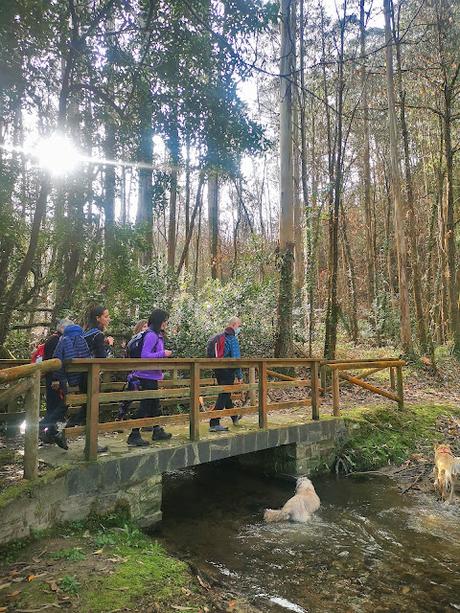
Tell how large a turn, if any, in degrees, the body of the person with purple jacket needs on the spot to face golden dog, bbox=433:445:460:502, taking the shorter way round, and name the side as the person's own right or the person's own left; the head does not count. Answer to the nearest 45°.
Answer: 0° — they already face it

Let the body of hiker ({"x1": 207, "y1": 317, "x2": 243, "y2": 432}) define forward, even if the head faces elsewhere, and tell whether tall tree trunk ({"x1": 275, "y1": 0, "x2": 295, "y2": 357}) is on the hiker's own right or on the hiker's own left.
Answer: on the hiker's own left

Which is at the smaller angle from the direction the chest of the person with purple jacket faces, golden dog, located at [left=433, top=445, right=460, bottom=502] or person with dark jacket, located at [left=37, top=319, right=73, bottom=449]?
the golden dog

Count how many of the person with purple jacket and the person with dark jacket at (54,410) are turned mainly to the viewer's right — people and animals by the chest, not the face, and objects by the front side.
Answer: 2

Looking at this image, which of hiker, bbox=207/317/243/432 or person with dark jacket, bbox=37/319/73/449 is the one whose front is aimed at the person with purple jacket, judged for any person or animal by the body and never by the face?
the person with dark jacket

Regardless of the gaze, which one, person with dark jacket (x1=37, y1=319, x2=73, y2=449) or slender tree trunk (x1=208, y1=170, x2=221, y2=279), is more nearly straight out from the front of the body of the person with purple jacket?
the slender tree trunk

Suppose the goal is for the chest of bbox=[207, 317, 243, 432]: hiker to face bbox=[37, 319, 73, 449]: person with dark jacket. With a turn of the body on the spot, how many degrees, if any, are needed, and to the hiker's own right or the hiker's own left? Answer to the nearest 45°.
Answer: approximately 135° to the hiker's own right

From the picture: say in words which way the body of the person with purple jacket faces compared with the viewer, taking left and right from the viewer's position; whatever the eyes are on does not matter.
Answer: facing to the right of the viewer

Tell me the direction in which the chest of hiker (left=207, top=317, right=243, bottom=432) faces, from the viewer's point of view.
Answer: to the viewer's right

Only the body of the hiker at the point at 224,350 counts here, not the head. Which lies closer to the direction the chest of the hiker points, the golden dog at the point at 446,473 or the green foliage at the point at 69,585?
the golden dog

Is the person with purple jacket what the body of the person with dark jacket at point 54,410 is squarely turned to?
yes

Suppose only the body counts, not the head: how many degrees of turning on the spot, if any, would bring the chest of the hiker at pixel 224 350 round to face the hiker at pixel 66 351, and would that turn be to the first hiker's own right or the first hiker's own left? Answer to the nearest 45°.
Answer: approximately 135° to the first hiker's own right

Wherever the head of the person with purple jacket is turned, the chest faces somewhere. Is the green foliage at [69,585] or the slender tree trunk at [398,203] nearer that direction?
the slender tree trunk
